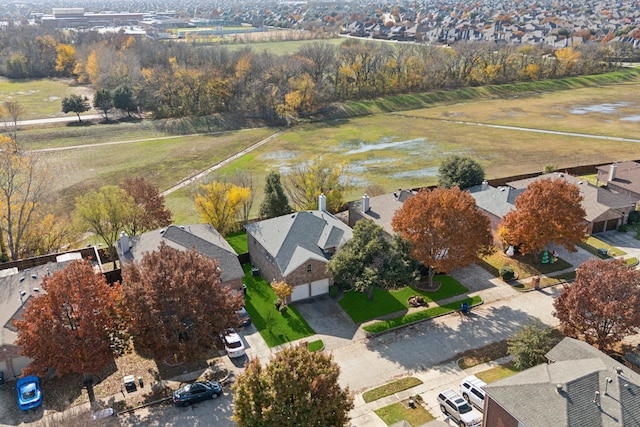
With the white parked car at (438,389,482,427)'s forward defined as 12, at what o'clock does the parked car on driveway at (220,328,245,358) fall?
The parked car on driveway is roughly at 5 o'clock from the white parked car.

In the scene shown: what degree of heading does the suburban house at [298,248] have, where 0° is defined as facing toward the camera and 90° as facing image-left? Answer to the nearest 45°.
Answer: approximately 315°

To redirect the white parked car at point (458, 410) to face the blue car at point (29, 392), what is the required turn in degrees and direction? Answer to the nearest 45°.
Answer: approximately 135° to its right

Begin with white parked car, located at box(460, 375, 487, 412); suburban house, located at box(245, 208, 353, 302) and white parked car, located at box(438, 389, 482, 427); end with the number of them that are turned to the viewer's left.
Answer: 0

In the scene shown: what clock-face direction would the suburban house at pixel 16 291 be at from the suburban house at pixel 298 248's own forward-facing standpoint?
the suburban house at pixel 16 291 is roughly at 4 o'clock from the suburban house at pixel 298 248.

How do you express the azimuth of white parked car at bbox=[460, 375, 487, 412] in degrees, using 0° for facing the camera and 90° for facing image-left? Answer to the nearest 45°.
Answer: approximately 315°

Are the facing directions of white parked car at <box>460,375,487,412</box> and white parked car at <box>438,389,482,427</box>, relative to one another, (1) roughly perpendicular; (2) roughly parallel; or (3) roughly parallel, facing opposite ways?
roughly parallel

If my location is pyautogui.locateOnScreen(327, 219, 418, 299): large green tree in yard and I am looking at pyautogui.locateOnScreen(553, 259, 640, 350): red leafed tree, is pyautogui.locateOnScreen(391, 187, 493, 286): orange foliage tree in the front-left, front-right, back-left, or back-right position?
front-left

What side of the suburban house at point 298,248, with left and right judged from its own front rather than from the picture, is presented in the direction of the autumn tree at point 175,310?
right

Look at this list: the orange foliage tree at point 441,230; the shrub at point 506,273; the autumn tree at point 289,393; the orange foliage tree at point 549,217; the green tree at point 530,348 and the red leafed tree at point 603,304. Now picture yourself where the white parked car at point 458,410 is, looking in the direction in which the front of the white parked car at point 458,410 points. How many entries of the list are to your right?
1

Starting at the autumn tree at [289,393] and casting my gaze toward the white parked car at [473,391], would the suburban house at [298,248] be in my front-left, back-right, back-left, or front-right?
front-left

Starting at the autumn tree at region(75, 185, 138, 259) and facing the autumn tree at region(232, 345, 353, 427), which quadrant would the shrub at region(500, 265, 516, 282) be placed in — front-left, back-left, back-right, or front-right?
front-left

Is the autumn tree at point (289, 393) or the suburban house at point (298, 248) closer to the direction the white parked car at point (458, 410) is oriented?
the autumn tree

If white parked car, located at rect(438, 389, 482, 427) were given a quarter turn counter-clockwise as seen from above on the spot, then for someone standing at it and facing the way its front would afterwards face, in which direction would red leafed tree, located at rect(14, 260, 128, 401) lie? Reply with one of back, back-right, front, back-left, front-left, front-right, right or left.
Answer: back-left

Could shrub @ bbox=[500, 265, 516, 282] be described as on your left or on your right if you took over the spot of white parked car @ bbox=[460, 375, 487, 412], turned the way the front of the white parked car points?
on your left

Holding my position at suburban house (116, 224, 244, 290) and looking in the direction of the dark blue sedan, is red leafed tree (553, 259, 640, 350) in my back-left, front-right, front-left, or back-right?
front-left

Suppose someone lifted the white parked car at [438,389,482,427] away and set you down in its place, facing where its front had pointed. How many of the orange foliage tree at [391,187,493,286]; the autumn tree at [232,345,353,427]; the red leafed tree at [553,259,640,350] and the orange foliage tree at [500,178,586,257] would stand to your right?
1

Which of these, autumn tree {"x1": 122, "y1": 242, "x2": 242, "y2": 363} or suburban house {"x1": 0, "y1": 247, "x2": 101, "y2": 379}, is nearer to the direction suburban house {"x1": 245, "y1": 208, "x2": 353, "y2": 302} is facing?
the autumn tree

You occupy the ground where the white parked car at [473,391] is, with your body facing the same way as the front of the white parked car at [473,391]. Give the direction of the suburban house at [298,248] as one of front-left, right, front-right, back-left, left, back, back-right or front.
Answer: back
